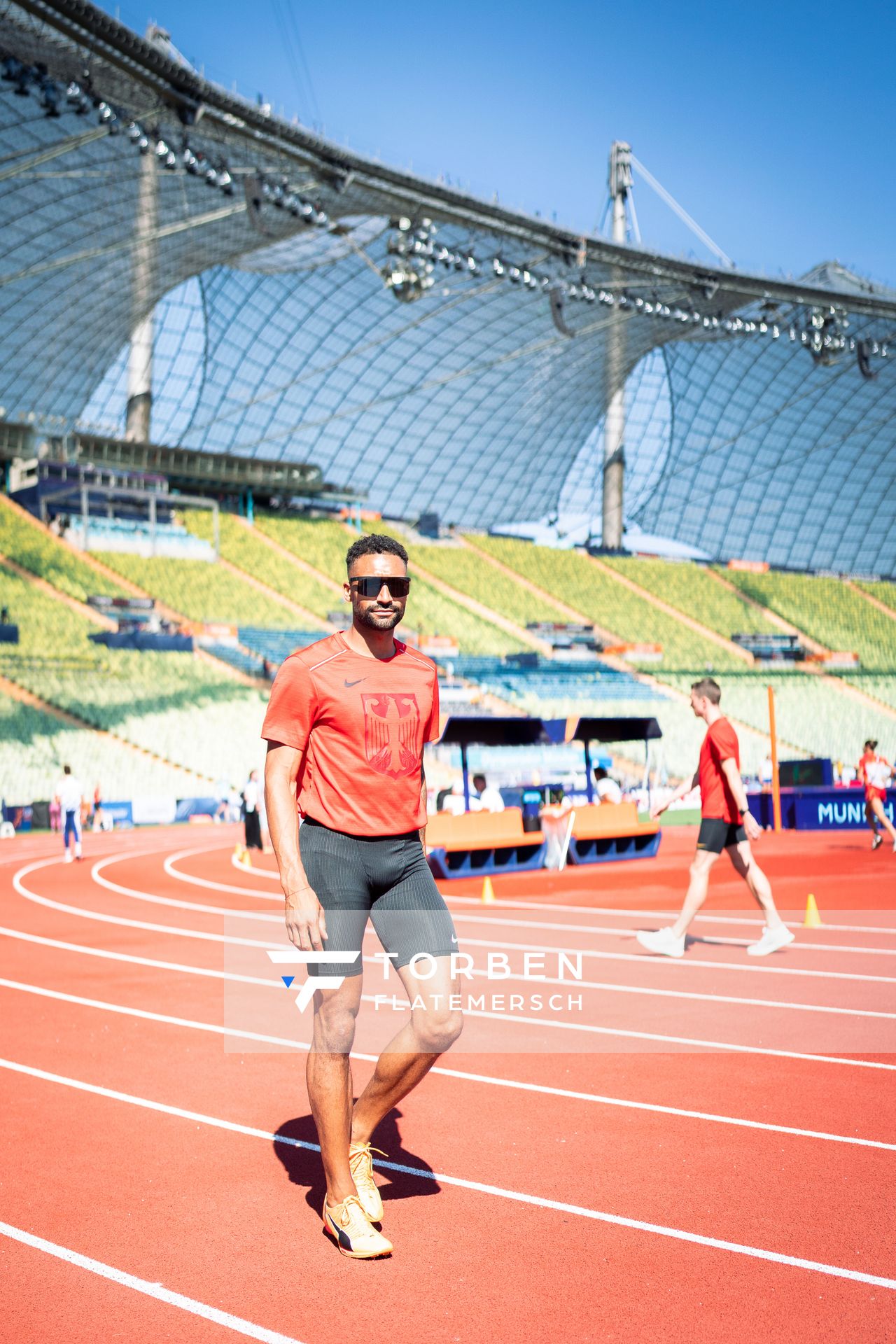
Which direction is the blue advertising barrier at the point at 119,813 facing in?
toward the camera

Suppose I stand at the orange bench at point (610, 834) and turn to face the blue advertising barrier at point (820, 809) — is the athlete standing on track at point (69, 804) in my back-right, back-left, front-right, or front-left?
back-left

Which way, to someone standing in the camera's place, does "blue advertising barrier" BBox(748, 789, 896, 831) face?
facing the viewer

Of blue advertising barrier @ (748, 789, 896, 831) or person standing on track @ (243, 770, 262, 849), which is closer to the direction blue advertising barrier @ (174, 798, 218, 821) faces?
the person standing on track

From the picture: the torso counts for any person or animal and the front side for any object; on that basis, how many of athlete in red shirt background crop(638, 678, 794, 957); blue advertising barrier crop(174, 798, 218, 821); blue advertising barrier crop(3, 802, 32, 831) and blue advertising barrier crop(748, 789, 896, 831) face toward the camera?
3

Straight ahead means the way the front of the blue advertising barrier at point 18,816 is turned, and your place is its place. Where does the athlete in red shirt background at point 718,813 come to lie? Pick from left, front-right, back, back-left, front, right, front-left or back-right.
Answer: front

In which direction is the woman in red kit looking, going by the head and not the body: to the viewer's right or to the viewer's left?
to the viewer's left

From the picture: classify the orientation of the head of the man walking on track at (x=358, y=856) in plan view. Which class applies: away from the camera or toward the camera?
toward the camera

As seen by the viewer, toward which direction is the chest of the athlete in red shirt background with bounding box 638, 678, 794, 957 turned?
to the viewer's left

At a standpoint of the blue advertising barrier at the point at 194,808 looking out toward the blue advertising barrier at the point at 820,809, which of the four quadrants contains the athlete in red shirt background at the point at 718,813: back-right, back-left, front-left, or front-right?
front-right
